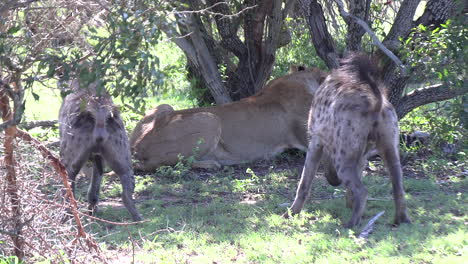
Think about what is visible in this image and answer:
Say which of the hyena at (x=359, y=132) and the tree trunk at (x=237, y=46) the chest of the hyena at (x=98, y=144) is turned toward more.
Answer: the tree trunk

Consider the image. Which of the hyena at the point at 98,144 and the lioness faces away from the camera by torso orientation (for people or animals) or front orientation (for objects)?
the hyena

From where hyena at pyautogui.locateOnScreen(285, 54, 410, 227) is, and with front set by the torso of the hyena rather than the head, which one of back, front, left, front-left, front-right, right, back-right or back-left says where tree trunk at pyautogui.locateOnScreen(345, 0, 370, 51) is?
front-right

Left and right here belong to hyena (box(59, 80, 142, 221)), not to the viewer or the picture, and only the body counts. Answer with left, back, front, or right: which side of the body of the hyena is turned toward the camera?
back

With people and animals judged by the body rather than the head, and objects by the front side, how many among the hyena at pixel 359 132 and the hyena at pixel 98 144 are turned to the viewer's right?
0

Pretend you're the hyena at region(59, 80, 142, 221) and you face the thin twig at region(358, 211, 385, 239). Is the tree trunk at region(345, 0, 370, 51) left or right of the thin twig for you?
left

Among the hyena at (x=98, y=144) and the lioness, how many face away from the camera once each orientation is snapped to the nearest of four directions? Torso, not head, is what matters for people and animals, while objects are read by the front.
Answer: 1

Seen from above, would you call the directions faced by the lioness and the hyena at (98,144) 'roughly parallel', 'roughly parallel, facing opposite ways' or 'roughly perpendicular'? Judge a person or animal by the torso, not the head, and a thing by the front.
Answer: roughly perpendicular

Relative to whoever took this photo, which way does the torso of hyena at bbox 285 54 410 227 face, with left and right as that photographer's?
facing away from the viewer and to the left of the viewer

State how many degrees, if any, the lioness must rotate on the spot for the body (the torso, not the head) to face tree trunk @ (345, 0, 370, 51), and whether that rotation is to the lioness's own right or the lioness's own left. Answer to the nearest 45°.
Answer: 0° — it already faces it

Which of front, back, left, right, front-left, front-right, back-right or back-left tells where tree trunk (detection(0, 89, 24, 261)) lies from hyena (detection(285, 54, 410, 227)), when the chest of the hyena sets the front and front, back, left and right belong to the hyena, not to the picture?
left

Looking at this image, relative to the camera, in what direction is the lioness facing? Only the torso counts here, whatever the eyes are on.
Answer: to the viewer's right

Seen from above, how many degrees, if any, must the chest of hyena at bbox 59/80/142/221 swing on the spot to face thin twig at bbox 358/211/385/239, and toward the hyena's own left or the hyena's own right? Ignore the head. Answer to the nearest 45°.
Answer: approximately 135° to the hyena's own right
